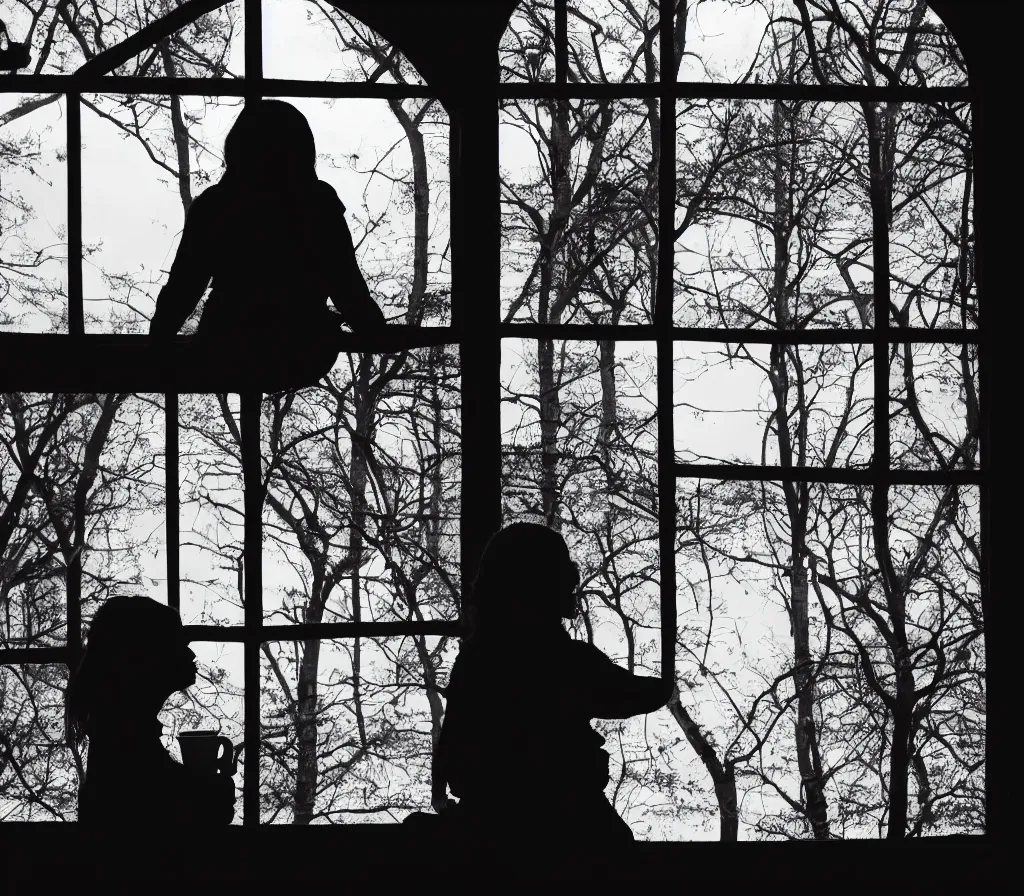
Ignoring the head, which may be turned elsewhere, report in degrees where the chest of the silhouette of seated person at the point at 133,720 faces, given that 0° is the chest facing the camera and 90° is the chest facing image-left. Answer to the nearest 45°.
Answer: approximately 270°
